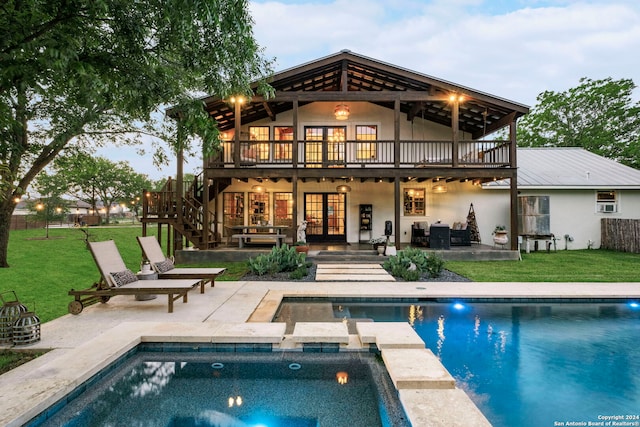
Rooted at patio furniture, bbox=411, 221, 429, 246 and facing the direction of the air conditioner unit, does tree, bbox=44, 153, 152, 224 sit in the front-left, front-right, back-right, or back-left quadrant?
back-left

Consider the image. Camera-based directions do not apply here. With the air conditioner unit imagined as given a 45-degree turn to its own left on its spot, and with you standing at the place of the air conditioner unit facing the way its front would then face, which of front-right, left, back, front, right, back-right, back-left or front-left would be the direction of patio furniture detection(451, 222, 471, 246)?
right

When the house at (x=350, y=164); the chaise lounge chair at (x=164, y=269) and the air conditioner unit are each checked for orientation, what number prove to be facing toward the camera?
2

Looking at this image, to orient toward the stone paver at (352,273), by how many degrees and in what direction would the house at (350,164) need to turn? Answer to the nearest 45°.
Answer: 0° — it already faces it

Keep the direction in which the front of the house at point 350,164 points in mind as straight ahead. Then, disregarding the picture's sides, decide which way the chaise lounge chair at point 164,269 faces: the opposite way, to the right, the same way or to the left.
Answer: to the left

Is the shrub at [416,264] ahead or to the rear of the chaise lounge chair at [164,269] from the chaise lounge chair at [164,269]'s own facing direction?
ahead

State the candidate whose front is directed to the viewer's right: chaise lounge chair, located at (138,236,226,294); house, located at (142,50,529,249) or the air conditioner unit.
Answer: the chaise lounge chair

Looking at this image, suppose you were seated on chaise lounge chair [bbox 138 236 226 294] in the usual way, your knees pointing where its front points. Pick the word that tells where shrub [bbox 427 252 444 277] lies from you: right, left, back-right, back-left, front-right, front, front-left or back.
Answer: front

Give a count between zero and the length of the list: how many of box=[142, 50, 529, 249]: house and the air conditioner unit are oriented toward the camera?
2

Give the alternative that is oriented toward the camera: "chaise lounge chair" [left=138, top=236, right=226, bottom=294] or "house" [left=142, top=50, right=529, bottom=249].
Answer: the house

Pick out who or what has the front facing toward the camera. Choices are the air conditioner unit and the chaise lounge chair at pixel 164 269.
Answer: the air conditioner unit

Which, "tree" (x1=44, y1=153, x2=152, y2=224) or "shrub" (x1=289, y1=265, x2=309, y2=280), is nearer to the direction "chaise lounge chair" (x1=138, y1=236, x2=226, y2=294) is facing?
the shrub

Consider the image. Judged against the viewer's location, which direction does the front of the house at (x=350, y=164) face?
facing the viewer

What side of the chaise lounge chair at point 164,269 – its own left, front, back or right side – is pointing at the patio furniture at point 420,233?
front

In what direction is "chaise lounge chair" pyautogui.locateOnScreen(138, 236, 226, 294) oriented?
to the viewer's right

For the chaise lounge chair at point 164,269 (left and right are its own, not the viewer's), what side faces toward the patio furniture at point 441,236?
front

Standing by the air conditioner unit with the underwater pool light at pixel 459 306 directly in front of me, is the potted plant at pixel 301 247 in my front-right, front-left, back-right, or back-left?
front-right
